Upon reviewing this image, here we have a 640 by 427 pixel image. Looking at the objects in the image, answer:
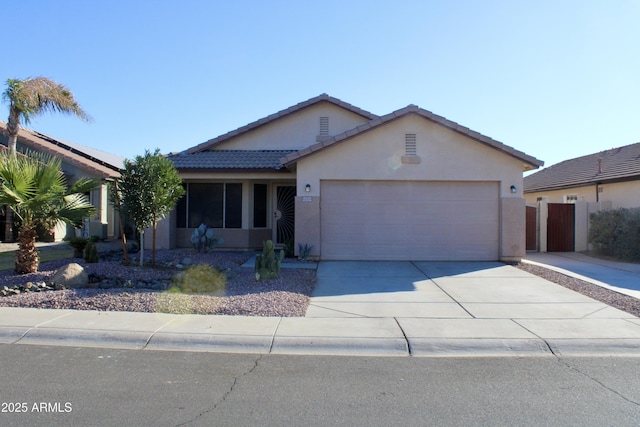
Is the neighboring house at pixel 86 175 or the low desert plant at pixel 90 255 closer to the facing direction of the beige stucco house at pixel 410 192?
the low desert plant

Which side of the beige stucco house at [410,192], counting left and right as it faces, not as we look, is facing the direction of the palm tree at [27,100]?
right

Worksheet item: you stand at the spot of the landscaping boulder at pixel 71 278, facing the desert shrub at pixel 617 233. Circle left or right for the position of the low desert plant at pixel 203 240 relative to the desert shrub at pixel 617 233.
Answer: left

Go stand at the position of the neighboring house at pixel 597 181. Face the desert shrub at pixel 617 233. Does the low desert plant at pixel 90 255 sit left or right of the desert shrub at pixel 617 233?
right

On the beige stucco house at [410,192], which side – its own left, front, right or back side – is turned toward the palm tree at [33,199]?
right

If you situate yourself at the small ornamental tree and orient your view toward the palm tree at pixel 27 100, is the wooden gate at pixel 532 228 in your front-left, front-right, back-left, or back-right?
back-right

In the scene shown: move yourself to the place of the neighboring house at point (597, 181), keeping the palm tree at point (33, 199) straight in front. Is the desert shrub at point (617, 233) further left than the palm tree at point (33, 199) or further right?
left

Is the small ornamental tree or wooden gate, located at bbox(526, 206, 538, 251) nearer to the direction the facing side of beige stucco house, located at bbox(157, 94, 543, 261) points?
the small ornamental tree

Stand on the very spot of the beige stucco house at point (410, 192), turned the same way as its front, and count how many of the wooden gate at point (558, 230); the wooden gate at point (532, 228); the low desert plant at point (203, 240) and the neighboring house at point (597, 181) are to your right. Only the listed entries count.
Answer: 1

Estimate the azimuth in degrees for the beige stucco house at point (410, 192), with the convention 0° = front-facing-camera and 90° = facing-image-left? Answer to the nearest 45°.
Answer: approximately 0°

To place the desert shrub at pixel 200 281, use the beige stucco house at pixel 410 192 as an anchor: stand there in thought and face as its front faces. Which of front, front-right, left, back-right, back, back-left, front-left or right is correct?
front-right

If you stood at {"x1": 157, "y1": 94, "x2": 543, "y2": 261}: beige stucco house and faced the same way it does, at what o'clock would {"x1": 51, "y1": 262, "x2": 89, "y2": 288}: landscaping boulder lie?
The landscaping boulder is roughly at 2 o'clock from the beige stucco house.

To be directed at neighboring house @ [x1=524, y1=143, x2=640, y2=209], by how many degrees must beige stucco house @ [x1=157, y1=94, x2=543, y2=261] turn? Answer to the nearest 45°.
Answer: approximately 135° to its left
